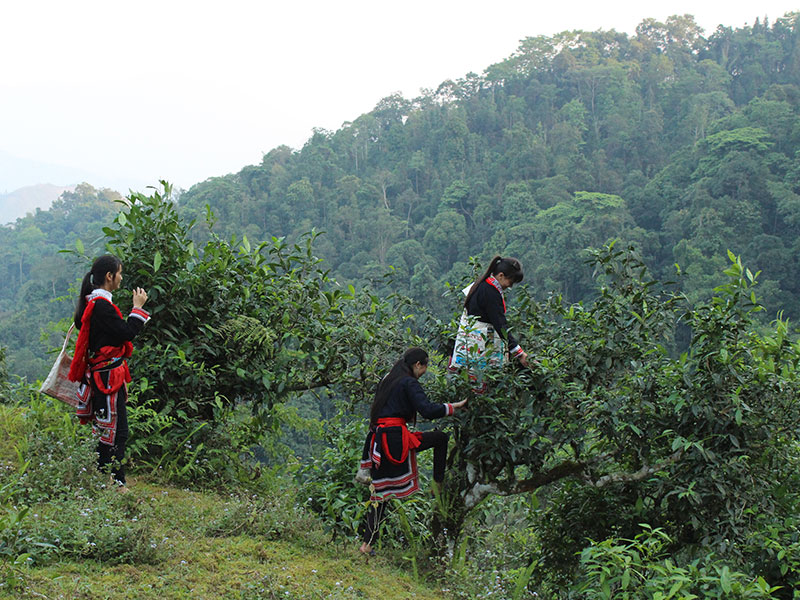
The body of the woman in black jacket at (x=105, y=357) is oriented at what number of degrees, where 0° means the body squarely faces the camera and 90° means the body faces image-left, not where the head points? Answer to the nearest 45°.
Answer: approximately 270°

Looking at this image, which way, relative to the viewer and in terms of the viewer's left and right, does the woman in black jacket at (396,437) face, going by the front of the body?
facing to the right of the viewer

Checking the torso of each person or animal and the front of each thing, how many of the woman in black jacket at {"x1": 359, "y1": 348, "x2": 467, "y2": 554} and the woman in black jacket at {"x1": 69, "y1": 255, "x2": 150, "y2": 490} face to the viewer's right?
2

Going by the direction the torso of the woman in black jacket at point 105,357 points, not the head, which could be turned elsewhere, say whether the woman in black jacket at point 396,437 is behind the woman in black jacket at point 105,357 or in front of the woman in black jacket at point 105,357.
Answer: in front

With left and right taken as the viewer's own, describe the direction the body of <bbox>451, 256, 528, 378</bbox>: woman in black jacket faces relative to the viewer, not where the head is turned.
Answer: facing to the right of the viewer

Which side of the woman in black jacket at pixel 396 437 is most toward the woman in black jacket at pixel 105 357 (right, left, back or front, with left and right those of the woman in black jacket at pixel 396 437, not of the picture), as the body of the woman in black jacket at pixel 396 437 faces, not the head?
back

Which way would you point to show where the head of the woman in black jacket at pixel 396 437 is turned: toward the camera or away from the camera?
away from the camera

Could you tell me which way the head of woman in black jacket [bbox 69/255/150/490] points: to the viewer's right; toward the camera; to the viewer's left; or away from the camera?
to the viewer's right
